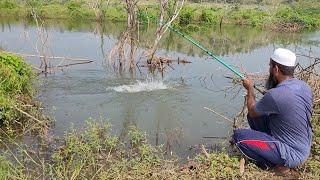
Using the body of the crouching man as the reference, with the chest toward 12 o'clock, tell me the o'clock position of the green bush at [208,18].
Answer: The green bush is roughly at 1 o'clock from the crouching man.

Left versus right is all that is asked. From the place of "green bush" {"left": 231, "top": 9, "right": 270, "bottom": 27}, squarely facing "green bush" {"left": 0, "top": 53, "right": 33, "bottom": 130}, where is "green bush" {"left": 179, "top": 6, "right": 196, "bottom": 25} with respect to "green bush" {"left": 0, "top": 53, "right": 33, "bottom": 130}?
right

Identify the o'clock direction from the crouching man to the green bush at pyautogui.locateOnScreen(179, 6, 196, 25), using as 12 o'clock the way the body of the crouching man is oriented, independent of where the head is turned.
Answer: The green bush is roughly at 1 o'clock from the crouching man.

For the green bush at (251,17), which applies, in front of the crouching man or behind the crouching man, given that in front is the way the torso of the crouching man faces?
in front

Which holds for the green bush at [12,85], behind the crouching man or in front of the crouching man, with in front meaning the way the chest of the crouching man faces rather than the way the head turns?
in front

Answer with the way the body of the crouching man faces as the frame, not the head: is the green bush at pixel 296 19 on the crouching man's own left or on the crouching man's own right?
on the crouching man's own right

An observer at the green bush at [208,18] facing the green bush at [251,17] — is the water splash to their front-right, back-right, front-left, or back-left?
back-right

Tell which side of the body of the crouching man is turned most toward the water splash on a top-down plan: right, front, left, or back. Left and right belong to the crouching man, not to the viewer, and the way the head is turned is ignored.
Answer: front

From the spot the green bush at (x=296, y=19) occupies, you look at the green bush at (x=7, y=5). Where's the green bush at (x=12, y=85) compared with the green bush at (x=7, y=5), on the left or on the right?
left

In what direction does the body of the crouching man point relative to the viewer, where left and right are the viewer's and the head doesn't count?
facing away from the viewer and to the left of the viewer
